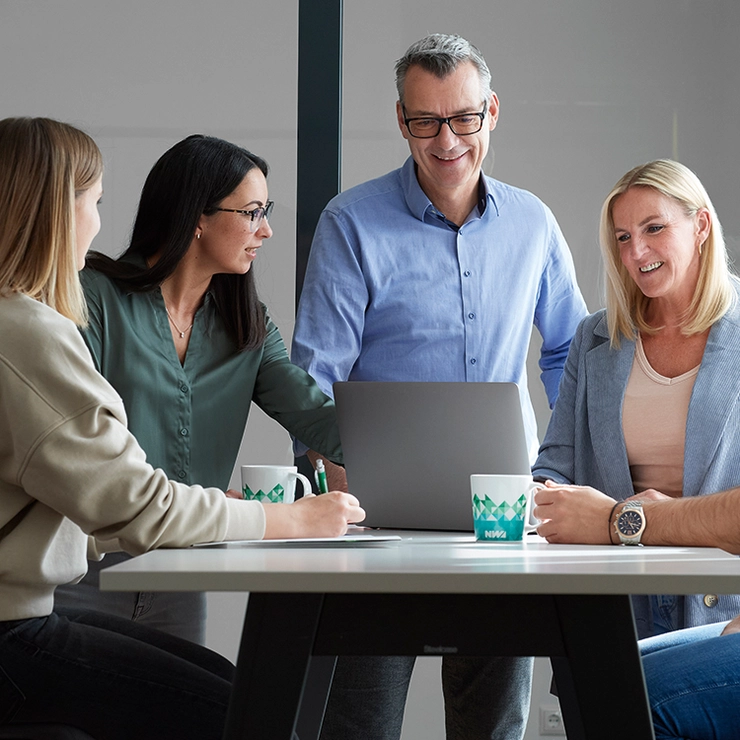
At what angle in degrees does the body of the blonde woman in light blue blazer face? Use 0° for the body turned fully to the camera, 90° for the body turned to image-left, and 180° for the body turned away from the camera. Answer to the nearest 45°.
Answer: approximately 45°

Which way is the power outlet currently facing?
toward the camera

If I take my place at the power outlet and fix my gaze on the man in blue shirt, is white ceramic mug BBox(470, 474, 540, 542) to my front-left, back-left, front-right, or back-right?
front-left

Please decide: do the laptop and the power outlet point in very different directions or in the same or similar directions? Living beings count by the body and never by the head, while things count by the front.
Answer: very different directions

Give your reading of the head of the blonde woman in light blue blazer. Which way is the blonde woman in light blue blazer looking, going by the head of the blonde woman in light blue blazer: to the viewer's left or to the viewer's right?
to the viewer's left

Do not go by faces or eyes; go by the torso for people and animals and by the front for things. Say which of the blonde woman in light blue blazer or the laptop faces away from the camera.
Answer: the laptop

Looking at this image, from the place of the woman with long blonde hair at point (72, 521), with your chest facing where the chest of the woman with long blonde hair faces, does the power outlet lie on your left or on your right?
on your left

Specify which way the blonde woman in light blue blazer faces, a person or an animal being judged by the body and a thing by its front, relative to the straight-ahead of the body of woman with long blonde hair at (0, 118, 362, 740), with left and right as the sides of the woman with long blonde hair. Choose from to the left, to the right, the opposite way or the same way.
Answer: the opposite way

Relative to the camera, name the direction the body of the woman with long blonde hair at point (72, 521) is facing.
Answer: to the viewer's right

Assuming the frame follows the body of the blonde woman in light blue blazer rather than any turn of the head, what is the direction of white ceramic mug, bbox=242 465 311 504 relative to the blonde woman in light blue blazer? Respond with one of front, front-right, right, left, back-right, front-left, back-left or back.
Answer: front

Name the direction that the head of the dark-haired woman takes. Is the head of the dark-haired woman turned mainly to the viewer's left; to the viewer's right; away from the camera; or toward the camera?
to the viewer's right

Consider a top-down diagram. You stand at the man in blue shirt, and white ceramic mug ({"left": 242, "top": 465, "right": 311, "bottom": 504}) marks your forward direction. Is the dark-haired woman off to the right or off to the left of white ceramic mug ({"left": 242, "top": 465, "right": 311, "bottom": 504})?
right

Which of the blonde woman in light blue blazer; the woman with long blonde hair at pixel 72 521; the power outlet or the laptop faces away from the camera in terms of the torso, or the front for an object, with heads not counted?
the laptop

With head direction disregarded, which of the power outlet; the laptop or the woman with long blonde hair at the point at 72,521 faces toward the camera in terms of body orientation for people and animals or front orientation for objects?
the power outlet

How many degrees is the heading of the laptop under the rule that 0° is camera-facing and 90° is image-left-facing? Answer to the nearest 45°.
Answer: approximately 180°

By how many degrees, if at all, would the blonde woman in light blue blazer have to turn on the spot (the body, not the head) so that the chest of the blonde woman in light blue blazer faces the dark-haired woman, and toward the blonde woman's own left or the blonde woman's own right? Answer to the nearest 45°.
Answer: approximately 45° to the blonde woman's own right

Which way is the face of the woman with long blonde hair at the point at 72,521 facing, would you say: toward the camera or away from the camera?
away from the camera

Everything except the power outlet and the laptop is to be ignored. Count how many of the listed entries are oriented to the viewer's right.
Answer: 0

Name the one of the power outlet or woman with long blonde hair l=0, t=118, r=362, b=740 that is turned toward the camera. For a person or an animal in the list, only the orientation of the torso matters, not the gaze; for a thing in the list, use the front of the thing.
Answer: the power outlet

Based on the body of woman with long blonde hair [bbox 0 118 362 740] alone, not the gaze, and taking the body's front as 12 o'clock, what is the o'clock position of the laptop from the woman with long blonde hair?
The laptop is roughly at 11 o'clock from the woman with long blonde hair.

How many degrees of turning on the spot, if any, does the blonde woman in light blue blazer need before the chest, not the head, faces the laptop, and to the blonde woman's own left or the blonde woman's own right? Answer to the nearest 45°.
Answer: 0° — they already face it
